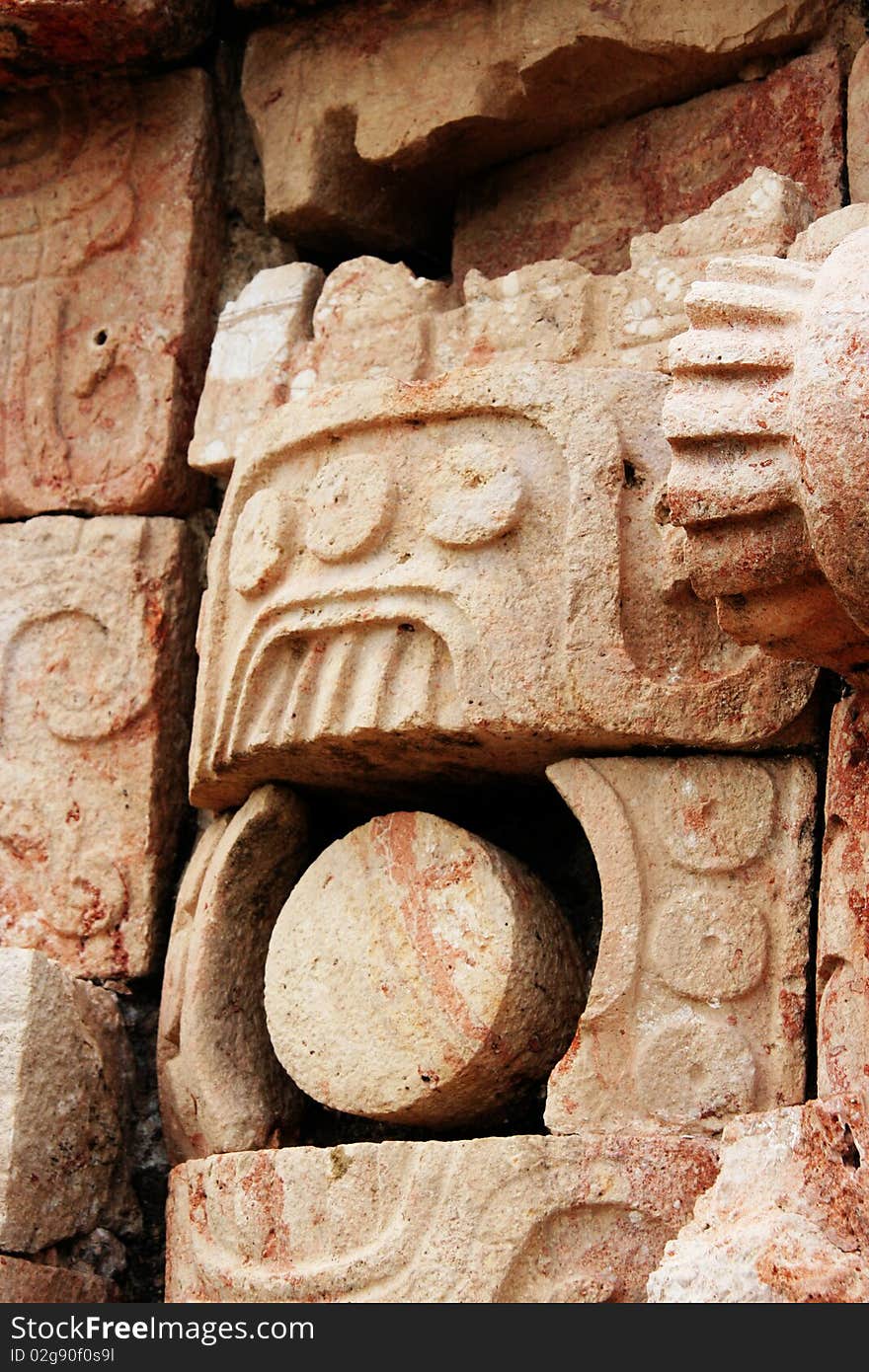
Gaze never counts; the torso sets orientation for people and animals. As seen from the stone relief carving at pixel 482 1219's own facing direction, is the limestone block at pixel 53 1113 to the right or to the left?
on its right

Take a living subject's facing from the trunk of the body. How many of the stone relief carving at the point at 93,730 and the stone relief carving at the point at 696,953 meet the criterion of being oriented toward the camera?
2

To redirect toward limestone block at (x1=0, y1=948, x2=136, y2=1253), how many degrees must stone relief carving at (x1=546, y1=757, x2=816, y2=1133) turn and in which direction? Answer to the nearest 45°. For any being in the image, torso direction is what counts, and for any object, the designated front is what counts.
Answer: approximately 90° to its right

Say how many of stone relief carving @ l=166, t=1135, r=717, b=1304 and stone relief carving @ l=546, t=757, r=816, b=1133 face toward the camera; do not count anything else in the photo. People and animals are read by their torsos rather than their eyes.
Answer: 2
